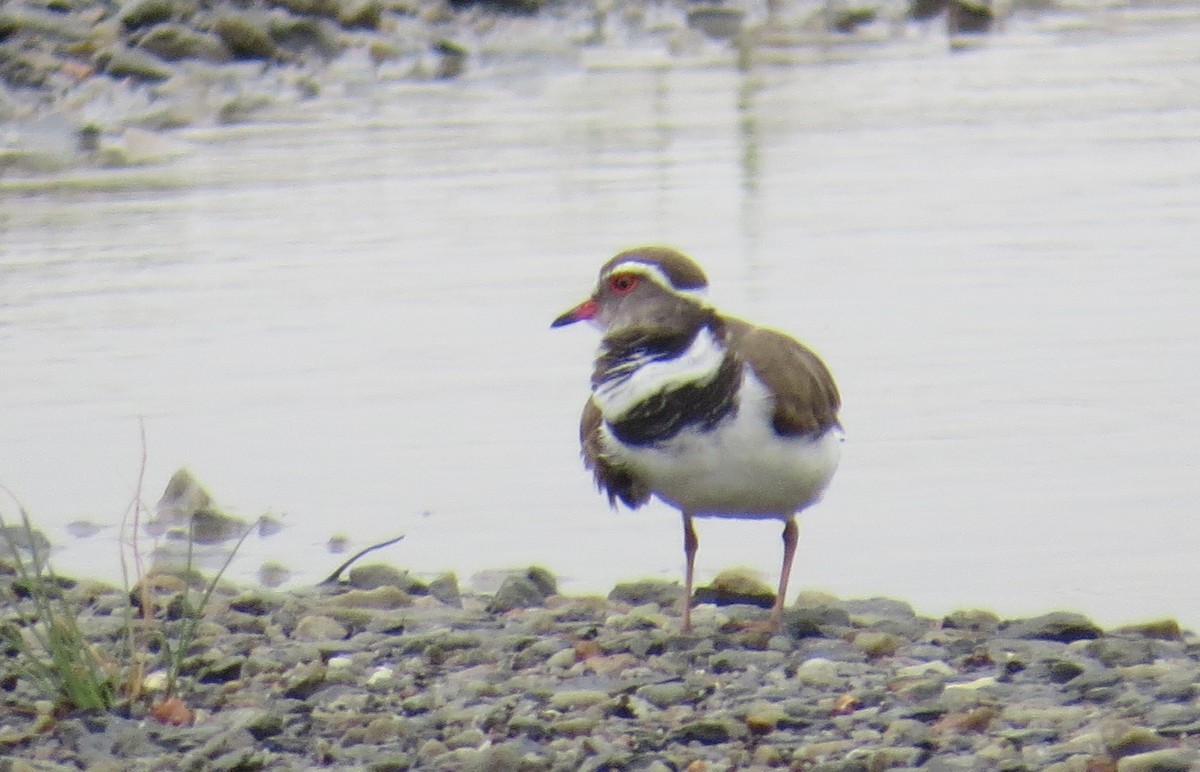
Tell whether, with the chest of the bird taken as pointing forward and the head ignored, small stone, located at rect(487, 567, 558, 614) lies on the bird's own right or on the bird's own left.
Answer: on the bird's own right

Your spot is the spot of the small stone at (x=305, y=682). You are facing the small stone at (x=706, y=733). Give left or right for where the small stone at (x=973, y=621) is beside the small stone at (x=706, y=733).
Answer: left

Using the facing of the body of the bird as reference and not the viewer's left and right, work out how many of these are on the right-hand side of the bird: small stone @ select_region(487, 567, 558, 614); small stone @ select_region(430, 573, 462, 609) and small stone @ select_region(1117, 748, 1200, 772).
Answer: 2

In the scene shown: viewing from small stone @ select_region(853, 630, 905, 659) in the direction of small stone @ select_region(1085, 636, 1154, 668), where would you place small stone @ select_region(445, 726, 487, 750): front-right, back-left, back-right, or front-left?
back-right

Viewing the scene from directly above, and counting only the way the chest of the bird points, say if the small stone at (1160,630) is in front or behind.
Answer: behind

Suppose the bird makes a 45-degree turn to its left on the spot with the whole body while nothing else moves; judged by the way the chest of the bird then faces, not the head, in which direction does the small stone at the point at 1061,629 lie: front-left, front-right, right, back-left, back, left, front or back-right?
left

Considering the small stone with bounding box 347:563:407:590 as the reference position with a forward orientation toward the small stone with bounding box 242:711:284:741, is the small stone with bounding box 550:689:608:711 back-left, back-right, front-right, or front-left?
front-left

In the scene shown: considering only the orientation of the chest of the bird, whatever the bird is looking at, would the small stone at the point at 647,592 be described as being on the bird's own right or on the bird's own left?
on the bird's own right

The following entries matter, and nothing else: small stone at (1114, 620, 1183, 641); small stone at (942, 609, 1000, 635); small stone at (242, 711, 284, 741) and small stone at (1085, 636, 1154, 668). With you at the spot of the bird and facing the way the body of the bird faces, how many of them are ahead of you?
1

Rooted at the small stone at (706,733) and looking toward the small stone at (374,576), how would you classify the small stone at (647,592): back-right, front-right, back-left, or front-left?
front-right

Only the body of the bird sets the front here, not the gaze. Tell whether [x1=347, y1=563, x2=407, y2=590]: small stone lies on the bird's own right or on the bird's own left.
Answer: on the bird's own right

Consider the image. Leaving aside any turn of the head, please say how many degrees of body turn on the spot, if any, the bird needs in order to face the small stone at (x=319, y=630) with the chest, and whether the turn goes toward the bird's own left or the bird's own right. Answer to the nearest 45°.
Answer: approximately 45° to the bird's own right

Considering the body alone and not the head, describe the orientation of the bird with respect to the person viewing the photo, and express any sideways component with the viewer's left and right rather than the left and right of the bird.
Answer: facing the viewer and to the left of the viewer

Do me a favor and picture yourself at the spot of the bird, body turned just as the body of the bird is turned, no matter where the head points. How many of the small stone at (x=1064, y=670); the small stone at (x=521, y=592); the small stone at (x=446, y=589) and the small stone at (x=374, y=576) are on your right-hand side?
3

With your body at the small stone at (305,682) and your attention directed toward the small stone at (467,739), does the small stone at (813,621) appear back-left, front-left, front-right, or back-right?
front-left

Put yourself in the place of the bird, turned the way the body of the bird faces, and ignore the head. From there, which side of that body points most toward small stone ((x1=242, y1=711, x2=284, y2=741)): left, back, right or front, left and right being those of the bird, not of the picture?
front
